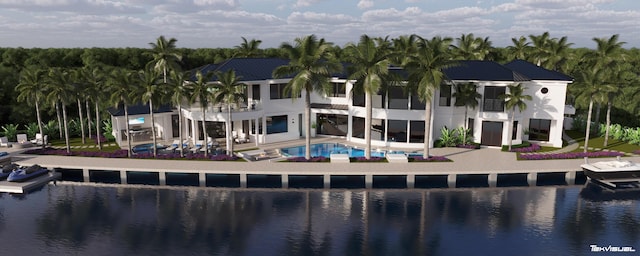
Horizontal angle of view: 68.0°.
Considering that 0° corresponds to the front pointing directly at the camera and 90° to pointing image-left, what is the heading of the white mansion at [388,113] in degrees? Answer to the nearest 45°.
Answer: approximately 0°

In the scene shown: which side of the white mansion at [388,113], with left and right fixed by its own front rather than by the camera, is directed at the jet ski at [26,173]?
right

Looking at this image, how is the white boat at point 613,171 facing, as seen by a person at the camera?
facing to the left of the viewer

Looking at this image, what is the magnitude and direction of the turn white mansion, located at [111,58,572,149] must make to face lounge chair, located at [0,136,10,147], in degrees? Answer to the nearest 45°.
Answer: approximately 90° to its right

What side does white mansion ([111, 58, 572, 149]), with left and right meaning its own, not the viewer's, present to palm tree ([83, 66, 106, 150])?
right

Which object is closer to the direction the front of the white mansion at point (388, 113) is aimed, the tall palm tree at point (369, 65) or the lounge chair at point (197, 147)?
the tall palm tree

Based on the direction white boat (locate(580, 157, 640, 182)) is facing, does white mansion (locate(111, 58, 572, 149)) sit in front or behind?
in front

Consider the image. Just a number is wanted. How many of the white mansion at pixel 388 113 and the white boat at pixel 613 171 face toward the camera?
1

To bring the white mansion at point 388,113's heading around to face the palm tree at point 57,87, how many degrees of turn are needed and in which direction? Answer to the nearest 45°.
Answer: approximately 90° to its right

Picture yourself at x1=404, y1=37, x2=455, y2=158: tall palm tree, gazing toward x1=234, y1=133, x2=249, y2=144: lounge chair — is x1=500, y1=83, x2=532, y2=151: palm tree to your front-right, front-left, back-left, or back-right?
back-right

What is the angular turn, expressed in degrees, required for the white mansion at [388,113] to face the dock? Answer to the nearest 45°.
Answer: approximately 45° to its right

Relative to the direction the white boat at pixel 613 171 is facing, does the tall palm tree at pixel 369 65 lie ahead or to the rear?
ahead

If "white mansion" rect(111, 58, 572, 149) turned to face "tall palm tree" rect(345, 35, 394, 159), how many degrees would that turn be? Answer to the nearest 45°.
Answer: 0° — it already faces it
